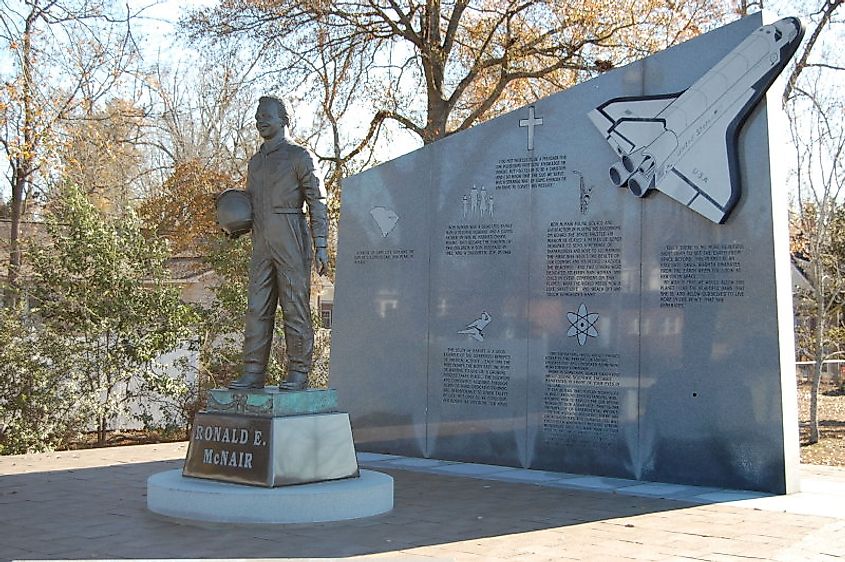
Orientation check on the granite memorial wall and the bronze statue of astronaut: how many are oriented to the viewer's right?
0

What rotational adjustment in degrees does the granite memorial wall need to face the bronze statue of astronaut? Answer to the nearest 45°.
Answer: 0° — it already faces it

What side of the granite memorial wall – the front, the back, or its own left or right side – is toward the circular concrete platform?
front

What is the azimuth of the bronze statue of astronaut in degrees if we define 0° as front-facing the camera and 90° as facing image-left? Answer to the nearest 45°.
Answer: approximately 45°
